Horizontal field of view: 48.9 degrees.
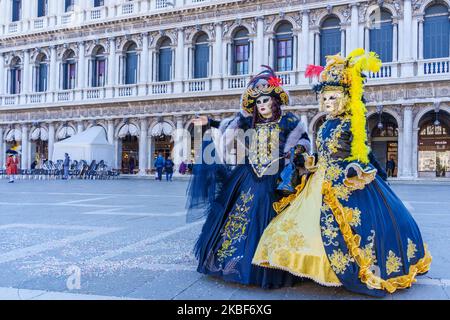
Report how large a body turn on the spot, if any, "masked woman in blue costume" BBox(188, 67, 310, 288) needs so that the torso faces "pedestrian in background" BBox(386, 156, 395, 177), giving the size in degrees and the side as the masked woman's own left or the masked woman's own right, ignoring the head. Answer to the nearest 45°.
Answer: approximately 180°

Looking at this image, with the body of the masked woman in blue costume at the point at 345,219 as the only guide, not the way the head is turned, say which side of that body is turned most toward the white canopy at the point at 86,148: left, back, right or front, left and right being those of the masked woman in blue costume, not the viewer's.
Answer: right

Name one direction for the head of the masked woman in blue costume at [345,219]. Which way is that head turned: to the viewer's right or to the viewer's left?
to the viewer's left

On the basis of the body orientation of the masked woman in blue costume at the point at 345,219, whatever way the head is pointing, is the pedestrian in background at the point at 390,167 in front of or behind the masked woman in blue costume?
behind

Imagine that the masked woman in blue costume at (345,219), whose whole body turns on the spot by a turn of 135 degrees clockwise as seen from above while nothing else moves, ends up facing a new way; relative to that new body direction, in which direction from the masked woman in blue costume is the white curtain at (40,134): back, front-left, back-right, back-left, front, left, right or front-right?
front-left

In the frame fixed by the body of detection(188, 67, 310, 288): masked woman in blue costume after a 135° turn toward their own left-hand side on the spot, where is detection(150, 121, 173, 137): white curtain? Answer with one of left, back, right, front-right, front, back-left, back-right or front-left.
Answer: front-left

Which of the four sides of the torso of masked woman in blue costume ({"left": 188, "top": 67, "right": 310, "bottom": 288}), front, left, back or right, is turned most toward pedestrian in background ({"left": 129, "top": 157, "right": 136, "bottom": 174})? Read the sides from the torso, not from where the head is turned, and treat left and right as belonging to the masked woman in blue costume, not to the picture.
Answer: back

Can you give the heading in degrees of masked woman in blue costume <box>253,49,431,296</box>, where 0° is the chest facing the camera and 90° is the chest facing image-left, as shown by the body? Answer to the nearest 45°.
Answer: approximately 45°

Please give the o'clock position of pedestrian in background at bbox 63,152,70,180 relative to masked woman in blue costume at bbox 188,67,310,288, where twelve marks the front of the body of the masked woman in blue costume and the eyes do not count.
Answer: The pedestrian in background is roughly at 5 o'clock from the masked woman in blue costume.

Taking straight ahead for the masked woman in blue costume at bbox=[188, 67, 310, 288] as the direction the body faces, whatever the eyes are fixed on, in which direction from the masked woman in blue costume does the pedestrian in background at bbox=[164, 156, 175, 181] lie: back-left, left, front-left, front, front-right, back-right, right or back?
back
